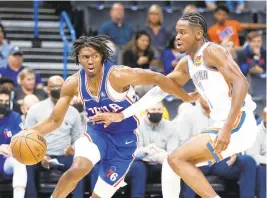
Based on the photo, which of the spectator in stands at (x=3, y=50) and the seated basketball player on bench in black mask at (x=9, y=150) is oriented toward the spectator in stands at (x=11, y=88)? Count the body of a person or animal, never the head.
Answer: the spectator in stands at (x=3, y=50)

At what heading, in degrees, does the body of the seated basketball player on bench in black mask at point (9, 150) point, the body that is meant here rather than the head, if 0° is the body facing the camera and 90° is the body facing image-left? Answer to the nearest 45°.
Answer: approximately 0°

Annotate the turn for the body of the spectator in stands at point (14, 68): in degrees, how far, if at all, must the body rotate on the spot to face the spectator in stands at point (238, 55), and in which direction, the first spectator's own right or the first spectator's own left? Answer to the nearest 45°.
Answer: approximately 90° to the first spectator's own left

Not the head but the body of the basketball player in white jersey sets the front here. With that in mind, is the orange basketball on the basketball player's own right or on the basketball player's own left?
on the basketball player's own right

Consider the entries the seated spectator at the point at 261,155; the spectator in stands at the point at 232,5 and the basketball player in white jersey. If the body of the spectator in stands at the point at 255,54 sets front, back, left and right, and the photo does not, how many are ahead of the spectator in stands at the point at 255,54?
2

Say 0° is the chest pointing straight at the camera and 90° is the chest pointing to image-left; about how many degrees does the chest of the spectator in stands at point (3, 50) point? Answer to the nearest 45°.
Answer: approximately 0°

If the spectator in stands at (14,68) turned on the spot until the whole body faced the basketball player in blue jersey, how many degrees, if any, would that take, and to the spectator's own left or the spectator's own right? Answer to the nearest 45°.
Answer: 0° — they already face them
